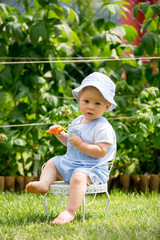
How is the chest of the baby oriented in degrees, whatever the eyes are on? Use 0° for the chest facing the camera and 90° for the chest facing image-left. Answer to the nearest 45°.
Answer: approximately 45°
